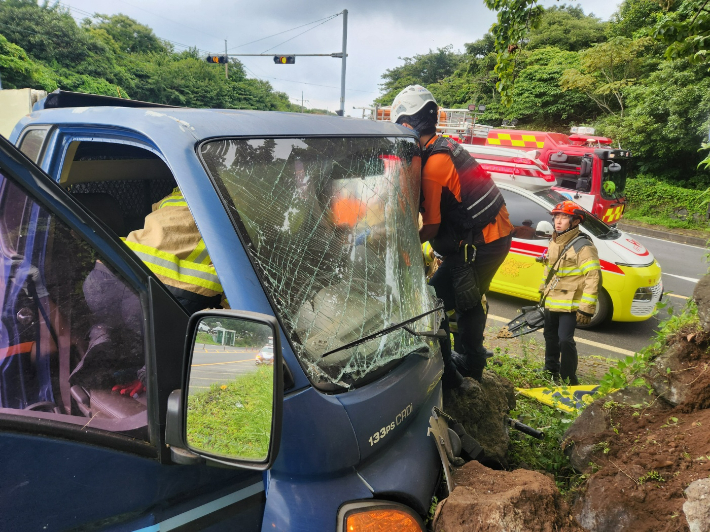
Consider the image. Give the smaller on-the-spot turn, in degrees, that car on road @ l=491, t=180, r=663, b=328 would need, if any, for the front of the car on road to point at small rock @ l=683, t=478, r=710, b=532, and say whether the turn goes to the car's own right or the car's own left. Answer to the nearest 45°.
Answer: approximately 45° to the car's own right

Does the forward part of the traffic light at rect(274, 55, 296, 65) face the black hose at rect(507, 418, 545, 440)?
yes

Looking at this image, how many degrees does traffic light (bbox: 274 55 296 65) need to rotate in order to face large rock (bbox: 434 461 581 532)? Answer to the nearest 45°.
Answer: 0° — it already faces it

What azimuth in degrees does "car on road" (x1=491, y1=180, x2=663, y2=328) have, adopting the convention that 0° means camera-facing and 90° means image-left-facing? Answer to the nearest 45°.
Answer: approximately 315°

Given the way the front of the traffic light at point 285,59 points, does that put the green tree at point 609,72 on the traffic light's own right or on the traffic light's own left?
on the traffic light's own left

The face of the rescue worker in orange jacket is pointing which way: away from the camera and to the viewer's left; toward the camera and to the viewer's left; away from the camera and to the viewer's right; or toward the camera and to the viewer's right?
away from the camera and to the viewer's left

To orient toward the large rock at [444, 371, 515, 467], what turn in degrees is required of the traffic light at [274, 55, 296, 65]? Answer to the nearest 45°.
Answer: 0° — it already faces it

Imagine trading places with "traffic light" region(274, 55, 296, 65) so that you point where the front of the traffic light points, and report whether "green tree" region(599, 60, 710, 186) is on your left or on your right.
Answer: on your left

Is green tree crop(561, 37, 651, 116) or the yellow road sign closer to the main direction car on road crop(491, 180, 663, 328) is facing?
the yellow road sign
